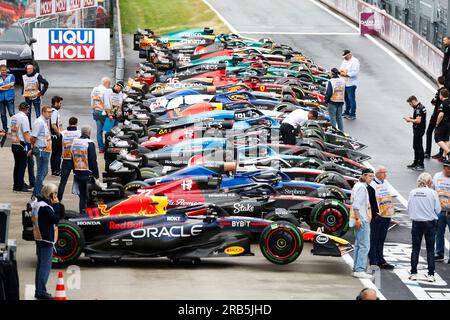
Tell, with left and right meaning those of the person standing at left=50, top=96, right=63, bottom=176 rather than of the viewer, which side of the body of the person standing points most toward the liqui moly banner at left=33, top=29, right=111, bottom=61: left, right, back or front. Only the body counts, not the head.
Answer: left

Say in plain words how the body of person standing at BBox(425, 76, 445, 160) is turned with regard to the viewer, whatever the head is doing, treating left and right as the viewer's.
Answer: facing to the left of the viewer

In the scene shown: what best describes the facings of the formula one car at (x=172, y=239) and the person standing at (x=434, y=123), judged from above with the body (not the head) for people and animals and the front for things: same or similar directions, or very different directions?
very different directions

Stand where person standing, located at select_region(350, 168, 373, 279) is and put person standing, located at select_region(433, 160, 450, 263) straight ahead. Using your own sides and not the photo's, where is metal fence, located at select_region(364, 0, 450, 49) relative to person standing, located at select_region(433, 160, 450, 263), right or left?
left

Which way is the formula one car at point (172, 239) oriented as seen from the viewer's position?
to the viewer's right

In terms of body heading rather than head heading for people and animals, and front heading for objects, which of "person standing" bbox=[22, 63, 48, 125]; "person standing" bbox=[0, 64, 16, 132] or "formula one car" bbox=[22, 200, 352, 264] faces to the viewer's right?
the formula one car

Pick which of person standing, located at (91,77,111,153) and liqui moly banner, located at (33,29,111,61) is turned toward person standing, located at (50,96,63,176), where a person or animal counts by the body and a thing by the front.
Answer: the liqui moly banner
